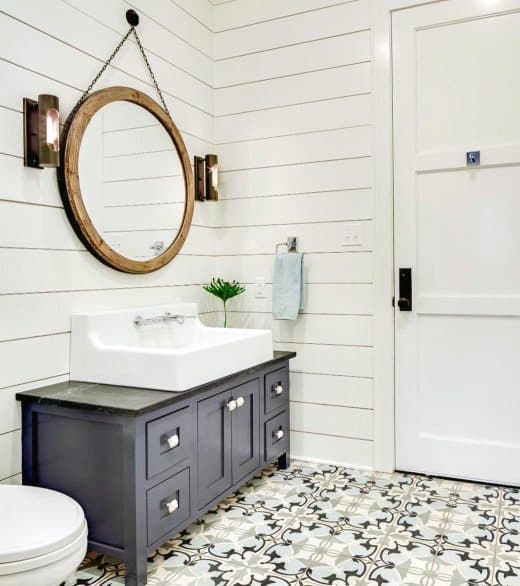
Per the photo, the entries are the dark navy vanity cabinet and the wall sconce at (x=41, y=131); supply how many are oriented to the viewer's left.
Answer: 0

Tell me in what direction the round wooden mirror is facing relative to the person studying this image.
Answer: facing the viewer and to the right of the viewer

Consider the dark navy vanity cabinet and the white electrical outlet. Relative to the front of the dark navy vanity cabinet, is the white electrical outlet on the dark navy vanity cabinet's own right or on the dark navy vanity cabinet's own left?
on the dark navy vanity cabinet's own left

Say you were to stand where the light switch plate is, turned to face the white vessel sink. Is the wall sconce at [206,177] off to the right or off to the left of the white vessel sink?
right

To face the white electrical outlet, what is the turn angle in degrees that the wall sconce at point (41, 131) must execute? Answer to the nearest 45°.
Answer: approximately 90° to its left

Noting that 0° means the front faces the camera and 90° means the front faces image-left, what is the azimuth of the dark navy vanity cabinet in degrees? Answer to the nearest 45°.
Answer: approximately 315°

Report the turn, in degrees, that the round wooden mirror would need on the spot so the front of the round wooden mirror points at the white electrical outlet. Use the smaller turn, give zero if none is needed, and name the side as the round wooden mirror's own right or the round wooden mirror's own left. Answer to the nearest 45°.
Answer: approximately 90° to the round wooden mirror's own left

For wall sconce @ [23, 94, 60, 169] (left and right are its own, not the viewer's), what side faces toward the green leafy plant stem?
left

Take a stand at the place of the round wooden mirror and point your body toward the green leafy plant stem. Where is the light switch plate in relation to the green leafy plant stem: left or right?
right

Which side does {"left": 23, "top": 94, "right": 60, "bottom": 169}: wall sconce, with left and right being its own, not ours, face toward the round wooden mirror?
left

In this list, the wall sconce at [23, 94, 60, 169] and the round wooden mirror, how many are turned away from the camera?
0

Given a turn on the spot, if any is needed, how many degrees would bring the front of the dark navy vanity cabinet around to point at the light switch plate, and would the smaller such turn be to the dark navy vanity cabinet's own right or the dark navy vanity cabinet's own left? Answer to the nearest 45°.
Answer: approximately 90° to the dark navy vanity cabinet's own left

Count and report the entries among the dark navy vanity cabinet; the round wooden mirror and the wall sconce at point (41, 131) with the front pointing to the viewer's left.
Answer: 0
